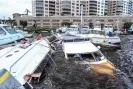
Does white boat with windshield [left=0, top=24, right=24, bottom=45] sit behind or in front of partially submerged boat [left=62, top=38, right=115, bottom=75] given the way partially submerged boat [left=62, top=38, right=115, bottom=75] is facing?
behind

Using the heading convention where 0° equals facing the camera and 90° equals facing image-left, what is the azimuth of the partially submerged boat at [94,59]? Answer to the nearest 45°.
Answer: approximately 315°
